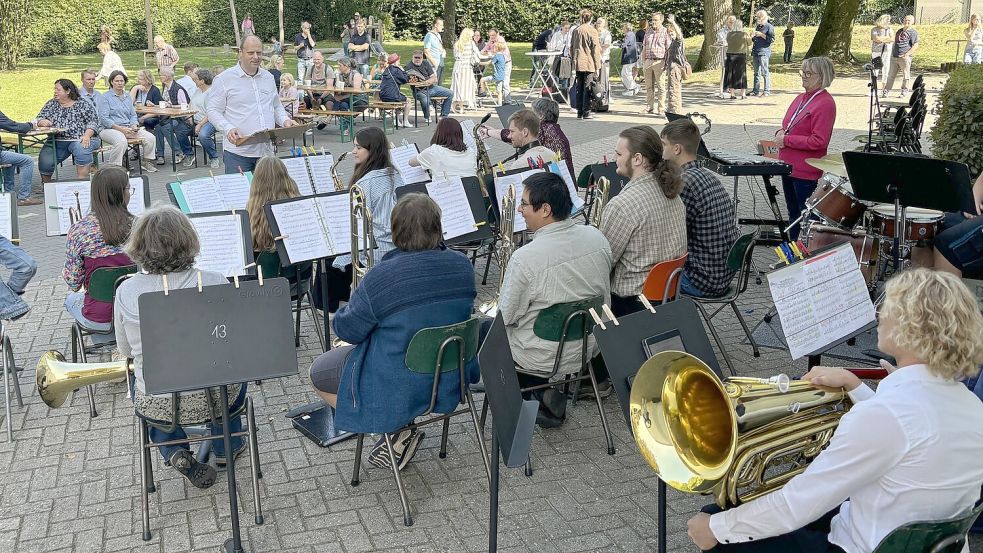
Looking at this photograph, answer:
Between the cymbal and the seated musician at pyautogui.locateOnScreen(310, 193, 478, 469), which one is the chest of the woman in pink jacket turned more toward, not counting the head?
the seated musician

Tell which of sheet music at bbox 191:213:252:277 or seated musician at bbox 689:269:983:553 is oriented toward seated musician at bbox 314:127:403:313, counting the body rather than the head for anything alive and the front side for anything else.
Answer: seated musician at bbox 689:269:983:553

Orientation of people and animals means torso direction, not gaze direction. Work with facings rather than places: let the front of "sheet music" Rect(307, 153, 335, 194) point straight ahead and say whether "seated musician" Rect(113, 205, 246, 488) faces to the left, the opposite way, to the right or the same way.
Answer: the opposite way

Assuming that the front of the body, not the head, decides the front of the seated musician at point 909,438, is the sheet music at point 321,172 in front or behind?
in front

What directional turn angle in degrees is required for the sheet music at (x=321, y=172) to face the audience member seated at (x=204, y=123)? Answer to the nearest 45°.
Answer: approximately 180°

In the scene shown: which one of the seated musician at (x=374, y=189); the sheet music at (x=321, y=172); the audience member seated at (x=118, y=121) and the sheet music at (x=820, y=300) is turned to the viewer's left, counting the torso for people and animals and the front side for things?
the seated musician

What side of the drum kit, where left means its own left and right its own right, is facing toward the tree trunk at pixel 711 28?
right

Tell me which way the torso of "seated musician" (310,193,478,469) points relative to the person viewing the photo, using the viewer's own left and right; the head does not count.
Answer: facing away from the viewer and to the left of the viewer

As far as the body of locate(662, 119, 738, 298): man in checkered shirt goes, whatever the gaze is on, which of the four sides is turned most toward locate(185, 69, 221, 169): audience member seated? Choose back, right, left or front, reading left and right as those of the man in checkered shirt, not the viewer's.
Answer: front

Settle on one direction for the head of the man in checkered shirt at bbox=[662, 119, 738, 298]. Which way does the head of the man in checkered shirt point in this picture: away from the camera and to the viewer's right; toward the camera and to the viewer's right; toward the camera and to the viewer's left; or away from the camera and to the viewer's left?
away from the camera and to the viewer's left
